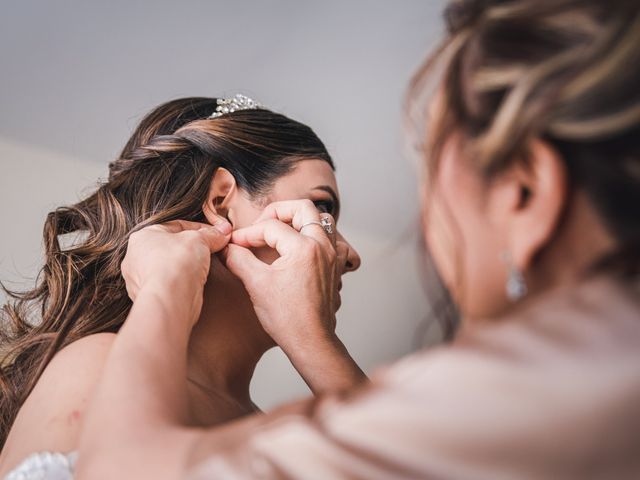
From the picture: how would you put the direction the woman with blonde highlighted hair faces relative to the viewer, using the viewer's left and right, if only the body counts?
facing away from the viewer and to the left of the viewer

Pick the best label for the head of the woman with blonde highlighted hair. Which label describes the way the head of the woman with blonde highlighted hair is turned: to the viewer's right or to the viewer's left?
to the viewer's left

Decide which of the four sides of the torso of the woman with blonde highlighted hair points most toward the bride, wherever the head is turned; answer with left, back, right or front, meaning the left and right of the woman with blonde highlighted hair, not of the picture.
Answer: front

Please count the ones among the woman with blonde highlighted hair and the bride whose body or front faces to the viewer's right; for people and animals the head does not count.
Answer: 1

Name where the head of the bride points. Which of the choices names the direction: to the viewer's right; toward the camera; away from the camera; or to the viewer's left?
to the viewer's right

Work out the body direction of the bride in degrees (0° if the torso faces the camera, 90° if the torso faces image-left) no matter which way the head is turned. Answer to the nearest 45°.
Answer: approximately 270°

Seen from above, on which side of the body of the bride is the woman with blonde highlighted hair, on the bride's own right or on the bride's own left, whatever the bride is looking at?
on the bride's own right
